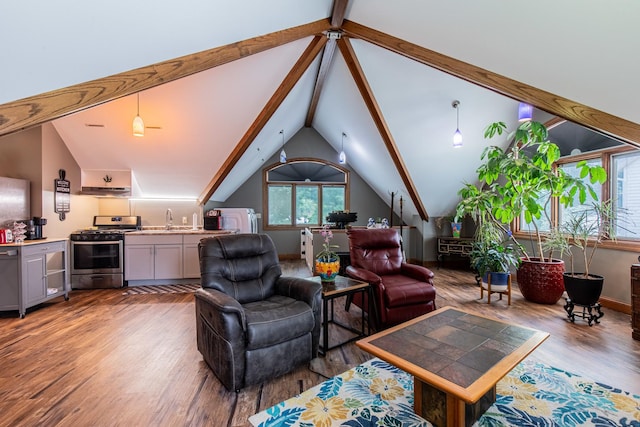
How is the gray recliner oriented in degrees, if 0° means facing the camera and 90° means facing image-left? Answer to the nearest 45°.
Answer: approximately 315°

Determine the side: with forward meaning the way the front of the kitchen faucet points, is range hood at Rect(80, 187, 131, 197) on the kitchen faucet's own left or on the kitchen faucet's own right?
on the kitchen faucet's own right

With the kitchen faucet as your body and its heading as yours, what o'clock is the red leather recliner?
The red leather recliner is roughly at 11 o'clock from the kitchen faucet.

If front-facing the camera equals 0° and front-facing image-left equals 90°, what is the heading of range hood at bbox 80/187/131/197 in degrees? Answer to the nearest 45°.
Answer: approximately 0°

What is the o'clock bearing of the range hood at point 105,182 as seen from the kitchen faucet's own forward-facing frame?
The range hood is roughly at 3 o'clock from the kitchen faucet.

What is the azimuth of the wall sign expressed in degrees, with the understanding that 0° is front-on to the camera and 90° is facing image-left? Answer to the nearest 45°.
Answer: approximately 315°

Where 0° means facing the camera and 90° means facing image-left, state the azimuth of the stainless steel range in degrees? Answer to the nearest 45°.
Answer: approximately 0°

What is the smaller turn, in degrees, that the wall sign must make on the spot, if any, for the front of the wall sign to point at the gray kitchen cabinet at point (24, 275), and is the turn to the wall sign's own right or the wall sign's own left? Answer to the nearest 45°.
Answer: approximately 45° to the wall sign's own right

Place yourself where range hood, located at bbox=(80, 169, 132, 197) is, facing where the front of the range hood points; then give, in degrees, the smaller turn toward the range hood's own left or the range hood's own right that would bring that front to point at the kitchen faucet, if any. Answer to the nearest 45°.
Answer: approximately 90° to the range hood's own left

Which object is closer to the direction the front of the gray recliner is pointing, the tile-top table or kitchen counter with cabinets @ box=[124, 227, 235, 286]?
the tile-top table
